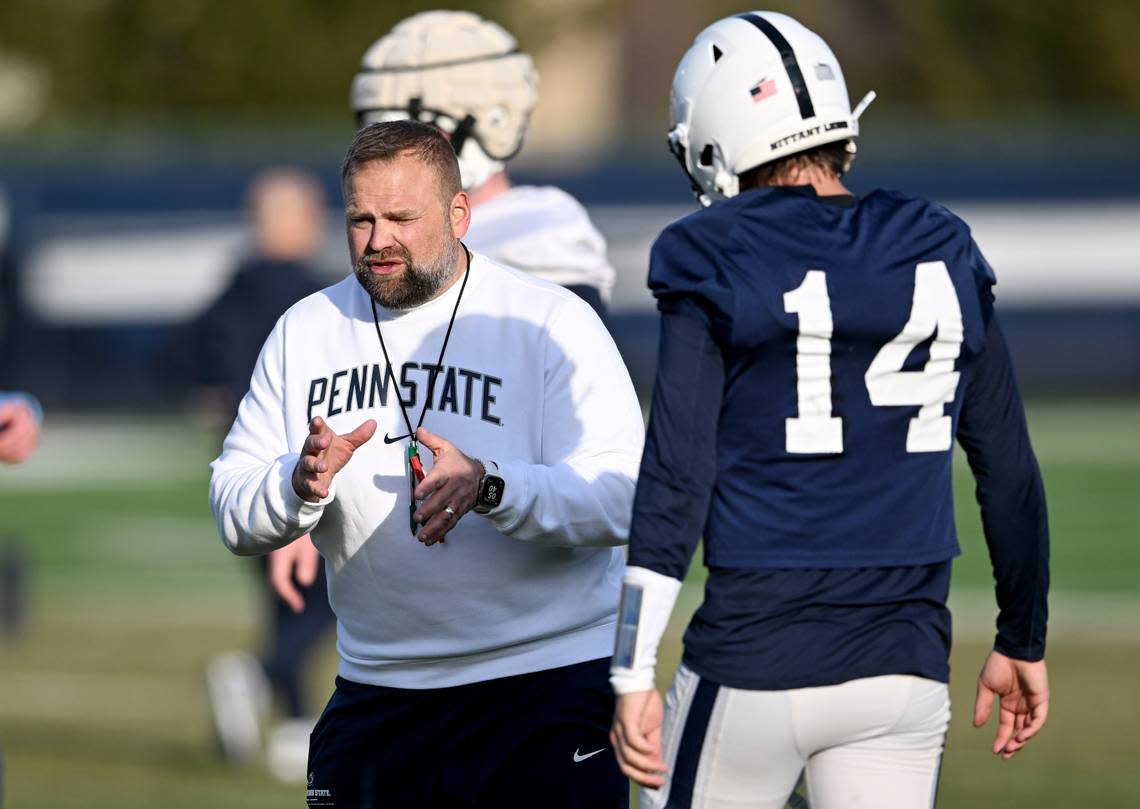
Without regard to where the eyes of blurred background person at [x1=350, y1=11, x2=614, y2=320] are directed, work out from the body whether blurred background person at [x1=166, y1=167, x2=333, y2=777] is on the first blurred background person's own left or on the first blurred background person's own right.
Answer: on the first blurred background person's own right

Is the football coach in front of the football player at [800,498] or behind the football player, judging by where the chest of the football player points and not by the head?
in front

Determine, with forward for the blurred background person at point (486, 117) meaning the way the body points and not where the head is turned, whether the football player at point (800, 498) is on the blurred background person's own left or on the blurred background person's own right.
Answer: on the blurred background person's own left

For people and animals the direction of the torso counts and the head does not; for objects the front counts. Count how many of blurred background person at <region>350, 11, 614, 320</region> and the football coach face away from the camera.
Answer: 0

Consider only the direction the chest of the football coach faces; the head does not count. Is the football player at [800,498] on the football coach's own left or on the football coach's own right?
on the football coach's own left

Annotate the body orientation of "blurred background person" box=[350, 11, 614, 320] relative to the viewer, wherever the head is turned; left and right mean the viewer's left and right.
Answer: facing the viewer and to the left of the viewer

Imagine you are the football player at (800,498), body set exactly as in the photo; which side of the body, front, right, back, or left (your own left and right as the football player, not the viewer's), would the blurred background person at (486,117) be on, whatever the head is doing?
front

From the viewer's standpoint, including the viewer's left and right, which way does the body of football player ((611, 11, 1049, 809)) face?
facing away from the viewer and to the left of the viewer

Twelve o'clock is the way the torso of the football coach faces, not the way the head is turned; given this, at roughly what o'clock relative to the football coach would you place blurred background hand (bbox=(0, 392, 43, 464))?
The blurred background hand is roughly at 5 o'clock from the football coach.
